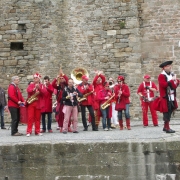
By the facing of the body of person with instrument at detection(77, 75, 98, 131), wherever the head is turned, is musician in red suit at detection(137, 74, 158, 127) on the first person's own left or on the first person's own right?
on the first person's own left

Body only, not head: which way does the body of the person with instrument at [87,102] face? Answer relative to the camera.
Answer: toward the camera

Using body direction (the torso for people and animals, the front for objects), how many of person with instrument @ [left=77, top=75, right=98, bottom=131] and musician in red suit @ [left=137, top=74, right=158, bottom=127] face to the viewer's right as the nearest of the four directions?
0

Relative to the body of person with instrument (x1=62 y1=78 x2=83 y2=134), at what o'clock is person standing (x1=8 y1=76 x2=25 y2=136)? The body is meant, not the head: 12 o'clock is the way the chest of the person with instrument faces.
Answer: The person standing is roughly at 2 o'clock from the person with instrument.

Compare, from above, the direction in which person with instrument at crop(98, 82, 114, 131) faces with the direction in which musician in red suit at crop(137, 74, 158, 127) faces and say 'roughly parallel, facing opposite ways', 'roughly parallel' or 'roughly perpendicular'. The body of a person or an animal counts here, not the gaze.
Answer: roughly parallel

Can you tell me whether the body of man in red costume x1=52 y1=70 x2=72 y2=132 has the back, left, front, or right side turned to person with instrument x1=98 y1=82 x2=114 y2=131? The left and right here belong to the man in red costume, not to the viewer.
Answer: left

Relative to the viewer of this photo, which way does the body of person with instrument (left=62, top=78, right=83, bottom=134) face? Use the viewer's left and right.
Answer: facing the viewer

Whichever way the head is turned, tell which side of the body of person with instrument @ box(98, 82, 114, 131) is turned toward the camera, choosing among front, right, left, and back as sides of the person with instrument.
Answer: front

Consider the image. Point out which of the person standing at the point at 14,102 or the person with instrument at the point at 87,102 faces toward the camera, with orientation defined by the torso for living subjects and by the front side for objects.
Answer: the person with instrument

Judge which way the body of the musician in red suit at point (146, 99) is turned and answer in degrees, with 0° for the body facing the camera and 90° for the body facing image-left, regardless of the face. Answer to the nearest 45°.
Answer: approximately 0°
